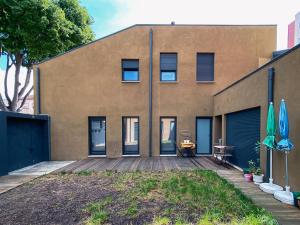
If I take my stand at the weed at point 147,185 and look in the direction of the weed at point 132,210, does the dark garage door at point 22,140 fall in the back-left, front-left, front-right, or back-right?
back-right

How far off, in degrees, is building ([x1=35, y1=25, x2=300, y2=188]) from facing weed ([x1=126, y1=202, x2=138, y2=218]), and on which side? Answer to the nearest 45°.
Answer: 0° — it already faces it

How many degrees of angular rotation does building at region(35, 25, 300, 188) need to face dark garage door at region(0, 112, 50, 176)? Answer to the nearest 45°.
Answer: approximately 45° to its right

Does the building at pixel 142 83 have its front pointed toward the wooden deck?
yes

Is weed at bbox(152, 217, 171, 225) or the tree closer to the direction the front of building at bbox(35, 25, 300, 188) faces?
the weed

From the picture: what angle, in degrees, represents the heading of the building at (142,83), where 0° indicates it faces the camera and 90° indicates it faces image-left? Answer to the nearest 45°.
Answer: approximately 0°
